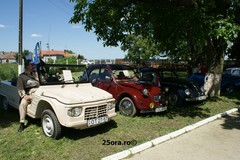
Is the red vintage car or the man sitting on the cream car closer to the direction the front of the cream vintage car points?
the red vintage car

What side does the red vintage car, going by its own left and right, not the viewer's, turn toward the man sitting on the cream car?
right

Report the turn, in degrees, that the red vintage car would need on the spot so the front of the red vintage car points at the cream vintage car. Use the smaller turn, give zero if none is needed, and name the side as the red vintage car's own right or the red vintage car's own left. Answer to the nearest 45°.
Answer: approximately 90° to the red vintage car's own right

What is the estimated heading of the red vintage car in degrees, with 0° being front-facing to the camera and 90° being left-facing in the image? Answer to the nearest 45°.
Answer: approximately 315°

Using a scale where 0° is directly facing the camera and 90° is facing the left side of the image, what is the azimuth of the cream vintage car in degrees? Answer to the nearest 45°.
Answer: approximately 315°

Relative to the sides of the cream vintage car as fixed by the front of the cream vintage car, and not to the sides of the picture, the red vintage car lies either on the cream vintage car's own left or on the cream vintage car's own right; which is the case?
on the cream vintage car's own left
